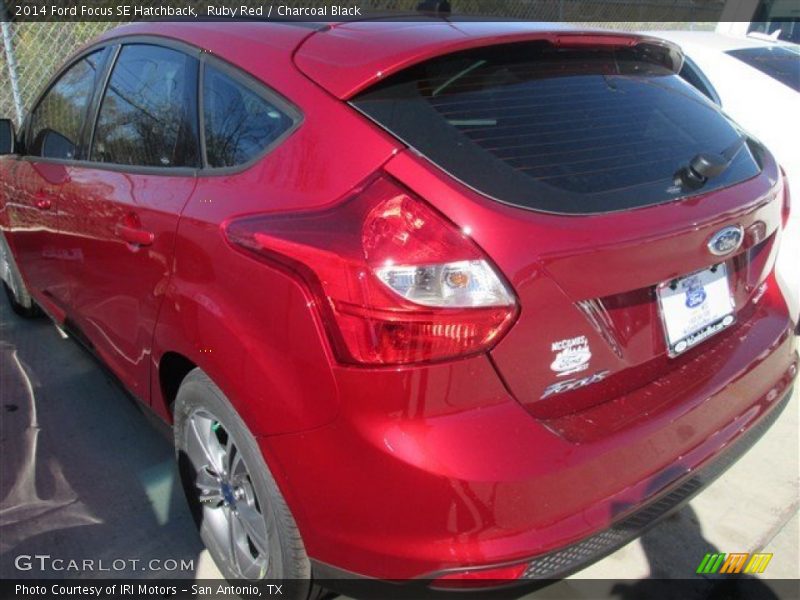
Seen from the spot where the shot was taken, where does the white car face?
facing away from the viewer and to the left of the viewer

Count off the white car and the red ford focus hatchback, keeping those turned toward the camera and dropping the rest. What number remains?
0

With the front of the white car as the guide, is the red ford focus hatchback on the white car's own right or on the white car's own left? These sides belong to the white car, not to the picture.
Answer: on the white car's own left

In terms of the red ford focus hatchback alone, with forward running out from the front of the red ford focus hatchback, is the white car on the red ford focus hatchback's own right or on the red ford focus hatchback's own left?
on the red ford focus hatchback's own right

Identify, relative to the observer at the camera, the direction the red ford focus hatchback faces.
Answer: facing away from the viewer and to the left of the viewer
